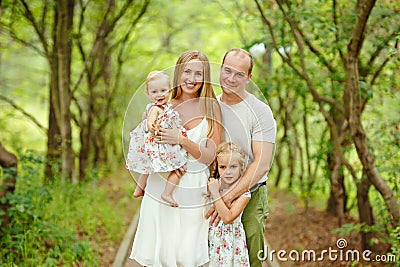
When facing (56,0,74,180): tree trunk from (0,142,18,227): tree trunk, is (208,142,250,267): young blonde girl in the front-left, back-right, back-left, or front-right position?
back-right

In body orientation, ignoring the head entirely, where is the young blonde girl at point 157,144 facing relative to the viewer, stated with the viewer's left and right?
facing the viewer and to the right of the viewer

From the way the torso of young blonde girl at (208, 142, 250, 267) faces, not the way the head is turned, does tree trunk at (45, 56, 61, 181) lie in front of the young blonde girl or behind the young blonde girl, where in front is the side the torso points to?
behind

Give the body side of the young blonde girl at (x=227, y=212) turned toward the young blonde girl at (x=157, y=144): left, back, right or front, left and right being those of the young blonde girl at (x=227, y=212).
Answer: right

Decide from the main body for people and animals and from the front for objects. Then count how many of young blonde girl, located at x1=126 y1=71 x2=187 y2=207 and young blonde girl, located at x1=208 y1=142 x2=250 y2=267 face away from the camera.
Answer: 0

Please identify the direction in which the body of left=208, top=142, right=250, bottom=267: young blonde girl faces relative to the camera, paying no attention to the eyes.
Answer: toward the camera

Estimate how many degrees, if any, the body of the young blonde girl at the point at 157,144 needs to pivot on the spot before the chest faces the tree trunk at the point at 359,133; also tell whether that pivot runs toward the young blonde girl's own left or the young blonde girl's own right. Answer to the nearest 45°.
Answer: approximately 90° to the young blonde girl's own left

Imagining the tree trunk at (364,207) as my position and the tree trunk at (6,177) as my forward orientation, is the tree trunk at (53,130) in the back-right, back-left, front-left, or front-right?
front-right
